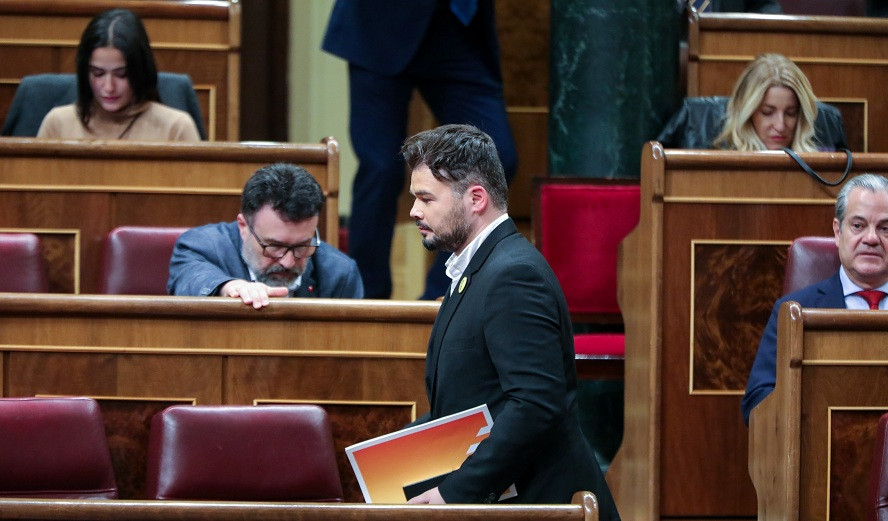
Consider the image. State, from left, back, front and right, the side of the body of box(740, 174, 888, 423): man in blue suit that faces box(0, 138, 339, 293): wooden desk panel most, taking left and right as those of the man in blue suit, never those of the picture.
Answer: right

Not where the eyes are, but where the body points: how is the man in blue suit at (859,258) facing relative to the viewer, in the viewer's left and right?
facing the viewer

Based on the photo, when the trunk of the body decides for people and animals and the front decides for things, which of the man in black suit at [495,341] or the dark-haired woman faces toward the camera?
the dark-haired woman

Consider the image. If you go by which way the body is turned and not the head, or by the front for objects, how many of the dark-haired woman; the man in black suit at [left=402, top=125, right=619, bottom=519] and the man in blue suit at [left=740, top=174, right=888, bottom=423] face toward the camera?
2

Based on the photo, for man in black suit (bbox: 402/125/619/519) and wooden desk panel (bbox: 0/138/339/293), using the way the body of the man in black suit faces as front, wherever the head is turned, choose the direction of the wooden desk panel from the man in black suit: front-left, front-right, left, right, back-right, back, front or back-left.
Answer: front-right

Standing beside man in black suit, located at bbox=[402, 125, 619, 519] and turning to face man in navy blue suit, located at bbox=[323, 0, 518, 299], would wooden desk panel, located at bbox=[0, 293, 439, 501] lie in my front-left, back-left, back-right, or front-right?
front-left

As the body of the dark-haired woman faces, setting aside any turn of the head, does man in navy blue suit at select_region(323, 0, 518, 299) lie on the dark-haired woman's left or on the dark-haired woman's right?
on the dark-haired woman's left

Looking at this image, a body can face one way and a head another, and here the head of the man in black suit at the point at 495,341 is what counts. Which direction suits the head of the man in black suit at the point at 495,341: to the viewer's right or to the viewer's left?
to the viewer's left

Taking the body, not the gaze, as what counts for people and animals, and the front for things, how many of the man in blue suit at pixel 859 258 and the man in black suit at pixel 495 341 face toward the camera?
1

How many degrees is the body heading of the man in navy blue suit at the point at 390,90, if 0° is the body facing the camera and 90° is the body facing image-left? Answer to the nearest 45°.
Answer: approximately 315°

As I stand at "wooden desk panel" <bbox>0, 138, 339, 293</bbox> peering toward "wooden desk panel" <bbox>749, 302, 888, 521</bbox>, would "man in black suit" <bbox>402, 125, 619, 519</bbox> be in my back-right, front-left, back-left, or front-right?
front-right

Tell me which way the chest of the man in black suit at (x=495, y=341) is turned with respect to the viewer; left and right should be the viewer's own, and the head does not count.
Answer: facing to the left of the viewer

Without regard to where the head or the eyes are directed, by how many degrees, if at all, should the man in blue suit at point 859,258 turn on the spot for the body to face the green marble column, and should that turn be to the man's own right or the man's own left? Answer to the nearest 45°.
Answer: approximately 135° to the man's own right

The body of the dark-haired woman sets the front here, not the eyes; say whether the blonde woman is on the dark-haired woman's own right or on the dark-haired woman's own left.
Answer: on the dark-haired woman's own left

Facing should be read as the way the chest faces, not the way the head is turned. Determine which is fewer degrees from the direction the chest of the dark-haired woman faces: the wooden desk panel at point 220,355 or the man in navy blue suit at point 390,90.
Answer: the wooden desk panel

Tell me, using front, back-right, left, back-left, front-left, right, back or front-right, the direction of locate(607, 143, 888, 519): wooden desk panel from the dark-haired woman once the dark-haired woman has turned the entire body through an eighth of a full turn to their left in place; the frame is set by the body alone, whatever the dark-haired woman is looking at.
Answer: front

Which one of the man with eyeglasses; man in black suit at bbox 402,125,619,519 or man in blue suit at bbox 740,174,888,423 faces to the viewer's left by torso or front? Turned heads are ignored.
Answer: man in black suit at bbox 402,125,619,519
